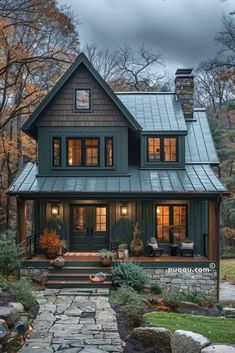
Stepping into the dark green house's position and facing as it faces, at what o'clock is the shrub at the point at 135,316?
The shrub is roughly at 12 o'clock from the dark green house.

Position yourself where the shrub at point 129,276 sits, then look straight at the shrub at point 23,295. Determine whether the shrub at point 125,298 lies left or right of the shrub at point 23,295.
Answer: left

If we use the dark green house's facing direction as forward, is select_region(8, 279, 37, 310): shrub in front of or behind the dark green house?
in front

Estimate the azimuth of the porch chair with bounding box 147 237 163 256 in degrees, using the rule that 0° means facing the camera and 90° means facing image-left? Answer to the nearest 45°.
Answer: approximately 315°

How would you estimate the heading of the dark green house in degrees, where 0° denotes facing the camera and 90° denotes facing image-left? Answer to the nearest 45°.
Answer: approximately 0°

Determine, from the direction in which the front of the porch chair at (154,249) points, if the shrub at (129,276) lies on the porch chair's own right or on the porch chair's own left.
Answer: on the porch chair's own right

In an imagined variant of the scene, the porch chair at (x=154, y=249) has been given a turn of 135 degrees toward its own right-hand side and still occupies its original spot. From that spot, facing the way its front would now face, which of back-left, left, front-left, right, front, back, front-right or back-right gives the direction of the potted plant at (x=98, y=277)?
front-left

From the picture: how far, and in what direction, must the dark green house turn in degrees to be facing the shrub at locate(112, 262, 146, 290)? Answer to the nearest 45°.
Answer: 0° — it already faces it
